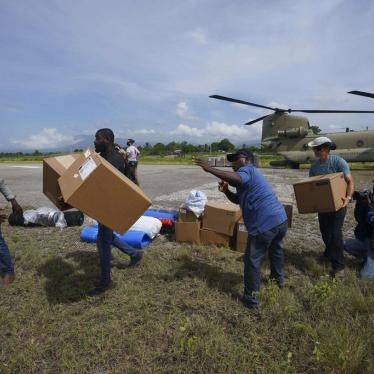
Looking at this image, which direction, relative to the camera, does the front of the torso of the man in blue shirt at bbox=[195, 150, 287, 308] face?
to the viewer's left

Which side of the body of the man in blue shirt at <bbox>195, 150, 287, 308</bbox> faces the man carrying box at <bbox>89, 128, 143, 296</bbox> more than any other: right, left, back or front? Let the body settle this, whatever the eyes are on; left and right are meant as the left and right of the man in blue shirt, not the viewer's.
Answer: front

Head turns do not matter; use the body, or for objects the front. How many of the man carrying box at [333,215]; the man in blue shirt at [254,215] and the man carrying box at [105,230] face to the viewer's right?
0

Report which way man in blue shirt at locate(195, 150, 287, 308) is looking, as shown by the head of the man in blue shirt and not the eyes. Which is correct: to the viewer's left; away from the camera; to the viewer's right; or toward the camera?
to the viewer's left

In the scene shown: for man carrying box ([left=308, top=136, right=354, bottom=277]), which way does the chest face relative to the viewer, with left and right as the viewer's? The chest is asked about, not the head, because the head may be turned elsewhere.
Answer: facing the viewer and to the left of the viewer

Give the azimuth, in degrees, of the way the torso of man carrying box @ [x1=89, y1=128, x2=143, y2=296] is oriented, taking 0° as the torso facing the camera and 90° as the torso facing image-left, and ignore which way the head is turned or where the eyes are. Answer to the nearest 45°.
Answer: approximately 90°

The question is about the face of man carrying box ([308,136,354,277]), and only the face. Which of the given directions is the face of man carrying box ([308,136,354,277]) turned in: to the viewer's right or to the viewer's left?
to the viewer's left

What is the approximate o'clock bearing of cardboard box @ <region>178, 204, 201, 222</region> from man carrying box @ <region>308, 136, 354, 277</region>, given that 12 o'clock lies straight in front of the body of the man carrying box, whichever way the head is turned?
The cardboard box is roughly at 2 o'clock from the man carrying box.
